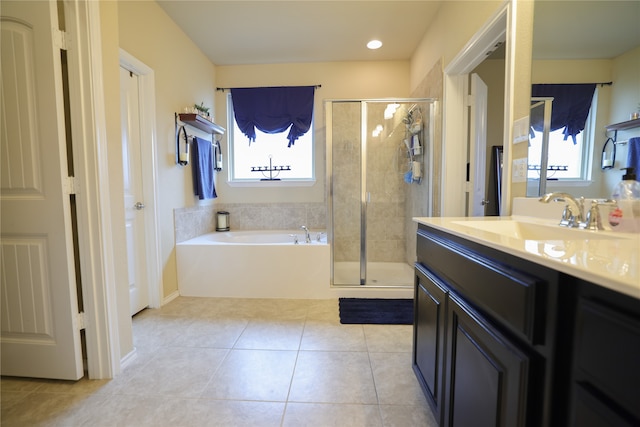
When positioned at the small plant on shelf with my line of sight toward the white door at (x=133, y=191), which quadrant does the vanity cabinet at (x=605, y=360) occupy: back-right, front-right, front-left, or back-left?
front-left

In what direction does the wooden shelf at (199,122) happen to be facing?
to the viewer's right

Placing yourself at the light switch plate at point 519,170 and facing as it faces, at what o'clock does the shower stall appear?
The shower stall is roughly at 3 o'clock from the light switch plate.

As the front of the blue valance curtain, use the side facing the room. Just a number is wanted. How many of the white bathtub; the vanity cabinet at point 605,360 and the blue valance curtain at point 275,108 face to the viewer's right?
0

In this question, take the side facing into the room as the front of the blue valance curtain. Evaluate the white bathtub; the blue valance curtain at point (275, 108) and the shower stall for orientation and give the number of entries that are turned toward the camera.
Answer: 3

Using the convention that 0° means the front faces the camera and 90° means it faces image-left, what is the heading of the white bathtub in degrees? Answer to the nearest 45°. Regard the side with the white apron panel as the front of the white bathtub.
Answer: approximately 0°

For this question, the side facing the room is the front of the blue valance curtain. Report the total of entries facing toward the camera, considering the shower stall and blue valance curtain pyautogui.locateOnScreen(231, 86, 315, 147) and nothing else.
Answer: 2

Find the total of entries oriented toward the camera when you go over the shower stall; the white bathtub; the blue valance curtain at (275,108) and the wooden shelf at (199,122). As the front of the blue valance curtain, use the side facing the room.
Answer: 3

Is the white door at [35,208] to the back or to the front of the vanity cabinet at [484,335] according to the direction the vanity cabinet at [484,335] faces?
to the front

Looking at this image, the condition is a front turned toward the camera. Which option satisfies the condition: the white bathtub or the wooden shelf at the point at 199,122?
the white bathtub

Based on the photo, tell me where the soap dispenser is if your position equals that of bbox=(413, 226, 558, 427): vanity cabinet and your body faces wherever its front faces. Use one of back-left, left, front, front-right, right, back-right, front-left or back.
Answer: back

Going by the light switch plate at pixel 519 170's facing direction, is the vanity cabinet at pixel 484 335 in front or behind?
in front

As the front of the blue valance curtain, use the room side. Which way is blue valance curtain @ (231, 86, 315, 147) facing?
toward the camera

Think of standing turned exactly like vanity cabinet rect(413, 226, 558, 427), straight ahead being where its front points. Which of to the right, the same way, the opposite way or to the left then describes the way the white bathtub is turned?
to the left
